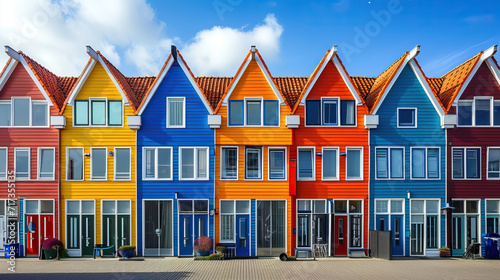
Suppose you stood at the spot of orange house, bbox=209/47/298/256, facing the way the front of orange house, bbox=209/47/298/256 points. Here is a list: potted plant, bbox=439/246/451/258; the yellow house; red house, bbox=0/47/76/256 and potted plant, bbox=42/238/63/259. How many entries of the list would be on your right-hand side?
3

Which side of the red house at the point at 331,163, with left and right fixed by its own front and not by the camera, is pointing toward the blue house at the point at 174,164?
right

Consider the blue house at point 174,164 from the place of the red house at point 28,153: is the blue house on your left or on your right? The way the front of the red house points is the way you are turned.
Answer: on your left

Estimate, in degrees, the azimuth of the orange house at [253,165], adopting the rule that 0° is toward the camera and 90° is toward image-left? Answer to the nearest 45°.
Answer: approximately 0°

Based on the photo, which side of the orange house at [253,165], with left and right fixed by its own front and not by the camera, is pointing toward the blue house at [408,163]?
left
